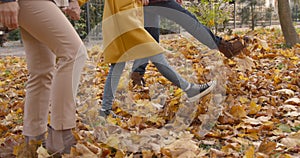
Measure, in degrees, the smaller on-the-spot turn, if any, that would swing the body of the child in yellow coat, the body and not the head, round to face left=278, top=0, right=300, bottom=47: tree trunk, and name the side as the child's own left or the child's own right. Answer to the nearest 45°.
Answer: approximately 45° to the child's own left

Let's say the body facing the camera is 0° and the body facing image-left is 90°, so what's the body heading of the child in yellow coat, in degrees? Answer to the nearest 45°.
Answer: approximately 270°

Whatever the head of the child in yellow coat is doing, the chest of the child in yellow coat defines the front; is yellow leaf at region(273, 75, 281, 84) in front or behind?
in front

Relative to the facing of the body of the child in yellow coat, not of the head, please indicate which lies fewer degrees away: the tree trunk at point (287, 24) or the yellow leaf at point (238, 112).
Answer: the yellow leaf

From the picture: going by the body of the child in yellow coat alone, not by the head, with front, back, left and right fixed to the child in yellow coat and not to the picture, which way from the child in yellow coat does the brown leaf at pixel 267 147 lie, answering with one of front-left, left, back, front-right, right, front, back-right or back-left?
front-right

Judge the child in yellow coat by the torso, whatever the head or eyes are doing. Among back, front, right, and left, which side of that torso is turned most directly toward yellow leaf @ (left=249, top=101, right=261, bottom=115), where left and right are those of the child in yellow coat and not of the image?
front

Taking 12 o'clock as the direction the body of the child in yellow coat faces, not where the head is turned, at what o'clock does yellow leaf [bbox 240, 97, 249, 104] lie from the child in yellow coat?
The yellow leaf is roughly at 11 o'clock from the child in yellow coat.

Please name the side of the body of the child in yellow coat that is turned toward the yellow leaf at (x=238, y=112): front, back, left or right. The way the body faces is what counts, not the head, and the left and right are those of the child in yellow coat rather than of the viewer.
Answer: front

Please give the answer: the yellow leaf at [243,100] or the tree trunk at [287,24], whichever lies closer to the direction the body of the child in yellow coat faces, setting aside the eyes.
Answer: the yellow leaf

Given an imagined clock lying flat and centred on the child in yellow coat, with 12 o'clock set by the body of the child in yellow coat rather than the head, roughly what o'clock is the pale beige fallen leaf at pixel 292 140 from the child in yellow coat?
The pale beige fallen leaf is roughly at 1 o'clock from the child in yellow coat.

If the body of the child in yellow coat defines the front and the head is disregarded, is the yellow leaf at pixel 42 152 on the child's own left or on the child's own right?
on the child's own right
